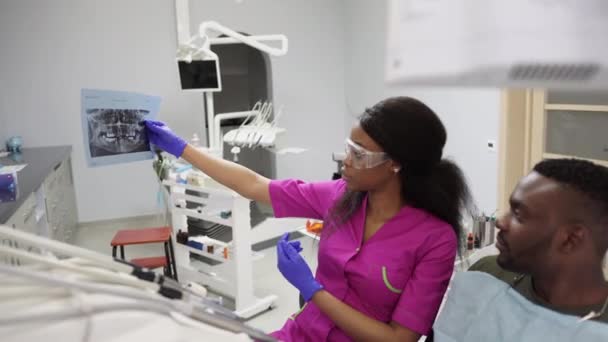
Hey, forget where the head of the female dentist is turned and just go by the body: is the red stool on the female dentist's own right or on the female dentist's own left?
on the female dentist's own right

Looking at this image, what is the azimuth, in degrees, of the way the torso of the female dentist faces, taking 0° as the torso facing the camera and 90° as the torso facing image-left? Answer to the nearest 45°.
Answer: approximately 45°

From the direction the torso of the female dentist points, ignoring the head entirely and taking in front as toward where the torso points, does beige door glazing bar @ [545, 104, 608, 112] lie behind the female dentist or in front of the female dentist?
behind
